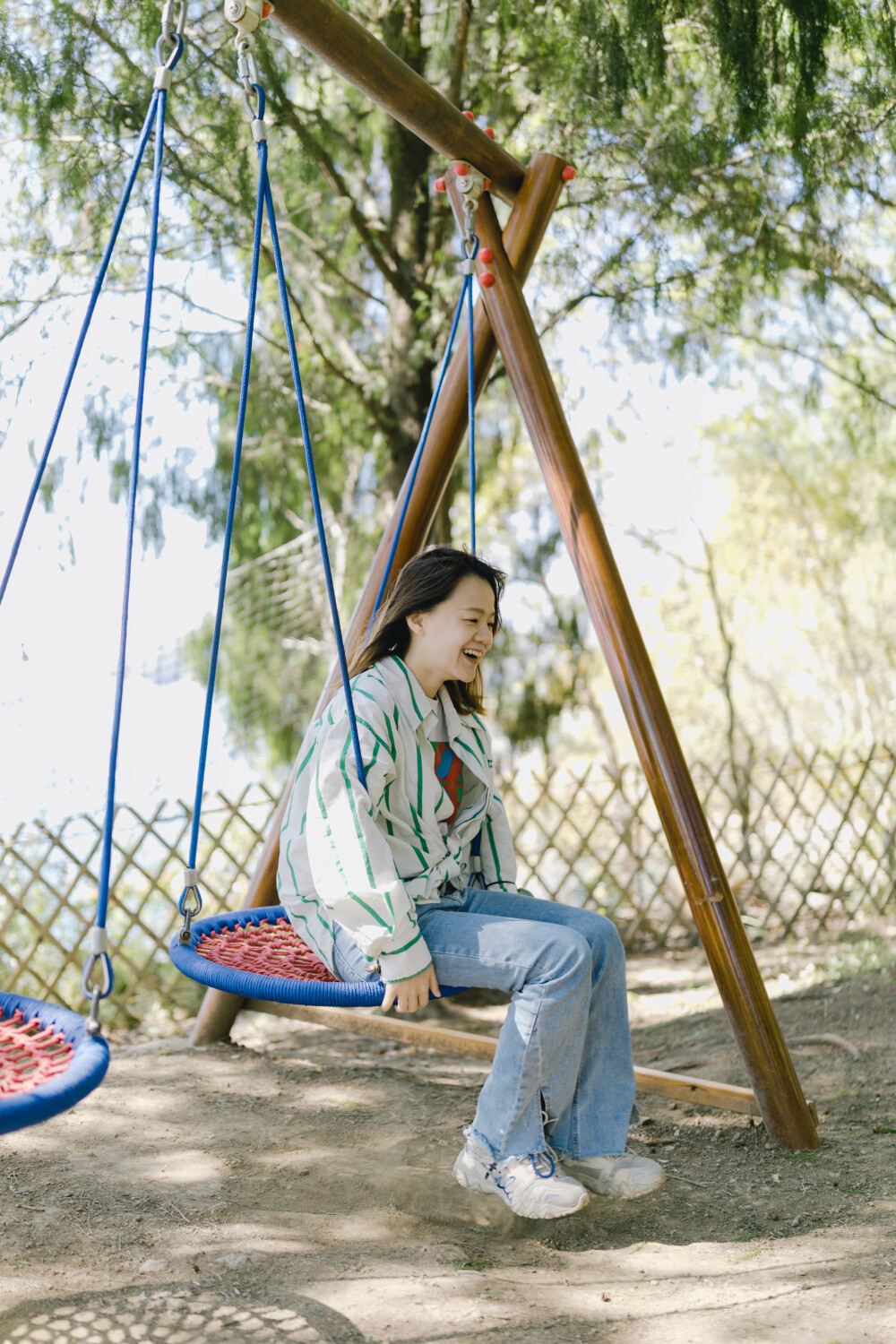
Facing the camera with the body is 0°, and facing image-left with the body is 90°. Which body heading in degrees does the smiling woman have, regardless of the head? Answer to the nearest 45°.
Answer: approximately 315°
